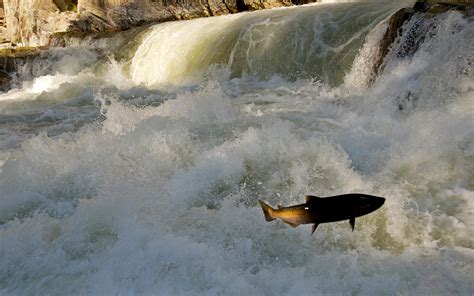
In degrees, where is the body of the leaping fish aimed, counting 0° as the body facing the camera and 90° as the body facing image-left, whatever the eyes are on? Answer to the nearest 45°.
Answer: approximately 270°

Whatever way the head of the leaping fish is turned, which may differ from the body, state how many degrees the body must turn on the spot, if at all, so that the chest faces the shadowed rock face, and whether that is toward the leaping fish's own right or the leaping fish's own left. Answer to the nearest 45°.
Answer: approximately 90° to the leaping fish's own left

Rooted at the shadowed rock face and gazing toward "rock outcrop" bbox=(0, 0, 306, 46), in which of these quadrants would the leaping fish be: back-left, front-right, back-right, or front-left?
back-left

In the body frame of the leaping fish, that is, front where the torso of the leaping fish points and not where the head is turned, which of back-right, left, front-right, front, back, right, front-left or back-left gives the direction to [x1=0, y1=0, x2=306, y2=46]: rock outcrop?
back-left

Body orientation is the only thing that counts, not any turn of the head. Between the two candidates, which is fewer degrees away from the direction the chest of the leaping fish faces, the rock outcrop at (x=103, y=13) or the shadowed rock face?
the shadowed rock face
